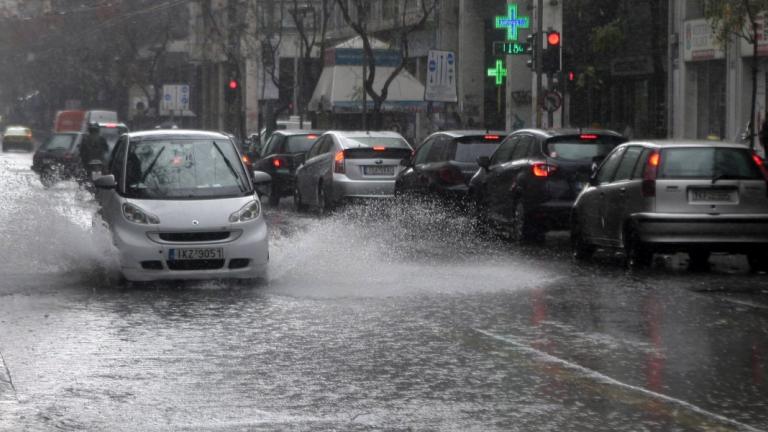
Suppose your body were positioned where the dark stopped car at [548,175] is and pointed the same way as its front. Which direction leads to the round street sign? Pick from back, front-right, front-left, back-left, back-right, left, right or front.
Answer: front-right

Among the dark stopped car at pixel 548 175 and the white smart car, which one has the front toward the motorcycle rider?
the dark stopped car

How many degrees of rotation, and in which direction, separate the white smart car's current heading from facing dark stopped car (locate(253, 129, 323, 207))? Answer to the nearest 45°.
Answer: approximately 180°

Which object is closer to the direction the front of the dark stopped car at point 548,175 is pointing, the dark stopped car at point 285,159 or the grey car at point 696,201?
the dark stopped car

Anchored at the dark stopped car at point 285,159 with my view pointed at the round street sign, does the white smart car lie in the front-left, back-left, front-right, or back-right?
back-right

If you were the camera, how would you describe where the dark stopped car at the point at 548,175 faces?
facing away from the viewer and to the left of the viewer

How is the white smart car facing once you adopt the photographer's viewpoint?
facing the viewer

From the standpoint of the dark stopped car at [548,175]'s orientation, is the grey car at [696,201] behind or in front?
behind
